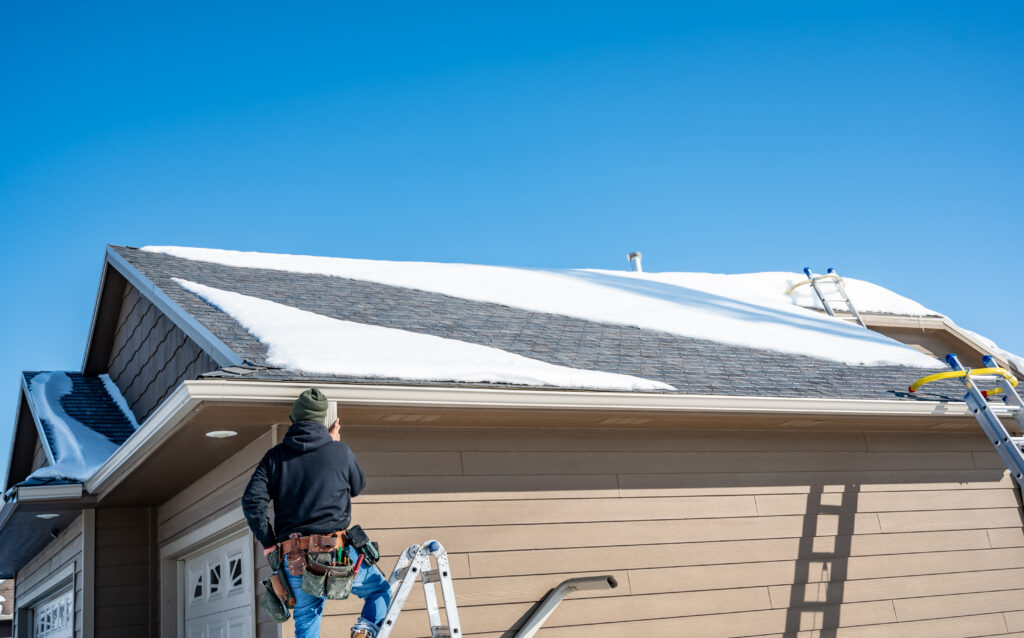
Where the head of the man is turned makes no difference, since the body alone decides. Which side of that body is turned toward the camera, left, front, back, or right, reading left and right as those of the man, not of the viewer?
back

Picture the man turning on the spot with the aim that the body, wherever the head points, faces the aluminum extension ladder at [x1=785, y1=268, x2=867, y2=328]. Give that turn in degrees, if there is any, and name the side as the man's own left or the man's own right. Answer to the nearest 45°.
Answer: approximately 45° to the man's own right

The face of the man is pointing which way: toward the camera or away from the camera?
away from the camera

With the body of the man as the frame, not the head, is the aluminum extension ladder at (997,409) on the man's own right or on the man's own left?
on the man's own right
